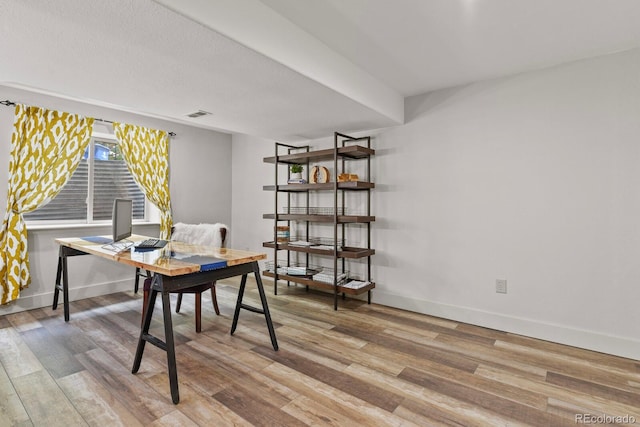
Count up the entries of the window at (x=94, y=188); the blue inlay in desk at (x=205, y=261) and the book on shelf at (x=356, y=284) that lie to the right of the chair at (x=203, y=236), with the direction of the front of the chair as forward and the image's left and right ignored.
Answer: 1

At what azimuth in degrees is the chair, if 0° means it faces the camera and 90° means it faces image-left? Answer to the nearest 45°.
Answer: approximately 45°

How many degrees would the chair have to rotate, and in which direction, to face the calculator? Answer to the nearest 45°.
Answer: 0° — it already faces it

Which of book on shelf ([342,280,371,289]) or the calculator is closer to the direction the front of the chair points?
the calculator

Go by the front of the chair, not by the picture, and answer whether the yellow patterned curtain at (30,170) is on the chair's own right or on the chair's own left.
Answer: on the chair's own right

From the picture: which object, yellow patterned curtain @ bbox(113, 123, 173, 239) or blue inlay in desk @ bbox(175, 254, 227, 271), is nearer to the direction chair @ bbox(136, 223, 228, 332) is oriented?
the blue inlay in desk

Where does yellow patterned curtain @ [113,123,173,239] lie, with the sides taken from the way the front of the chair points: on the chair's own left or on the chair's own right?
on the chair's own right

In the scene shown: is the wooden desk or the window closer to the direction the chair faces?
the wooden desk
